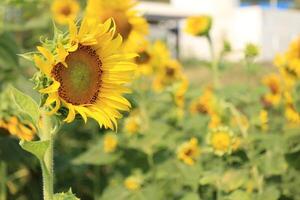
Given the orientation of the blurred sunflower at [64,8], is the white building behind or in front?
behind

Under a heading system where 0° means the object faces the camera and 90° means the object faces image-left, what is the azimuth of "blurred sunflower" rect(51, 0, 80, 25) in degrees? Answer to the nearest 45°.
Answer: approximately 0°

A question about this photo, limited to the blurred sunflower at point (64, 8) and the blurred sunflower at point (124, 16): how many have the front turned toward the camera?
2

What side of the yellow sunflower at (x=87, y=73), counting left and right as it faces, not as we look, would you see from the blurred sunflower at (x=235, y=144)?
left

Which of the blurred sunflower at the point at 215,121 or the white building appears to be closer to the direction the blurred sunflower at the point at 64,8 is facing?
the blurred sunflower

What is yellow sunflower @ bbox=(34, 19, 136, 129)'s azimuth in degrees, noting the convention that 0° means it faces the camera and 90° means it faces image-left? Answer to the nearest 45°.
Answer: approximately 315°

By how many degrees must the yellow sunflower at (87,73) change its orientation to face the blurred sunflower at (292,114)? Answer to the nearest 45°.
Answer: approximately 90° to its left
